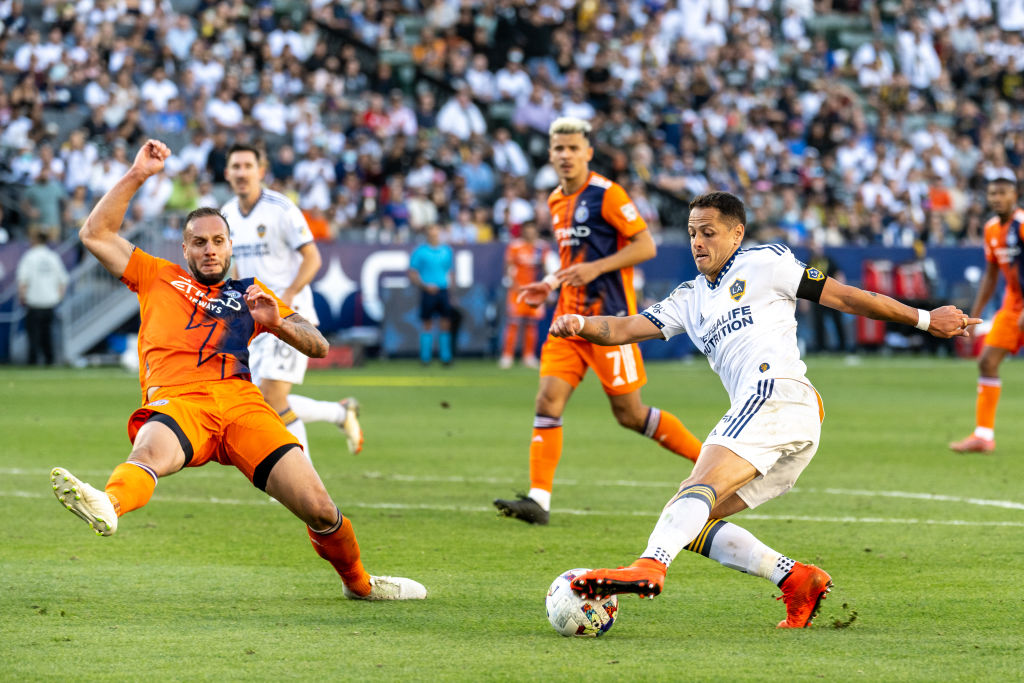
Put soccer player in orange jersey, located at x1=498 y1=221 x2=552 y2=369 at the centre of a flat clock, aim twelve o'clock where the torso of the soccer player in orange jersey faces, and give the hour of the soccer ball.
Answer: The soccer ball is roughly at 12 o'clock from the soccer player in orange jersey.

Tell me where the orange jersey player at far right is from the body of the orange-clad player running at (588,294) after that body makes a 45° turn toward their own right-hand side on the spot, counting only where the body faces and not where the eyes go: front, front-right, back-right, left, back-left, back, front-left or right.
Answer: back-right

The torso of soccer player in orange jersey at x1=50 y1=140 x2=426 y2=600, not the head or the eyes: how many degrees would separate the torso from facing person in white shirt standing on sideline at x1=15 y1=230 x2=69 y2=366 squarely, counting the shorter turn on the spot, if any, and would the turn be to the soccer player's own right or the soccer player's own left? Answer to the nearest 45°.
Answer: approximately 180°

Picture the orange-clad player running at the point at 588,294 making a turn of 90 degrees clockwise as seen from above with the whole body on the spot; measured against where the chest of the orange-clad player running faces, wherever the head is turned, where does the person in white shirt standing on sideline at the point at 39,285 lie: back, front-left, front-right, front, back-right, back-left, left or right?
front

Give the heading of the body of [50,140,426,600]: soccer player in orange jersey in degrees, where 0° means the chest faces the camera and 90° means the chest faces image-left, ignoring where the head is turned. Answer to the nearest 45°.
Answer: approximately 0°

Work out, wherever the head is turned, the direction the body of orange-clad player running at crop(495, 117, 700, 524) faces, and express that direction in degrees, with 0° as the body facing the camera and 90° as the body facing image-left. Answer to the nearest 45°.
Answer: approximately 45°

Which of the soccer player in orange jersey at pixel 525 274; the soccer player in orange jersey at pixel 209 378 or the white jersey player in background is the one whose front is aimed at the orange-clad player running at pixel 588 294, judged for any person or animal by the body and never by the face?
the soccer player in orange jersey at pixel 525 274
